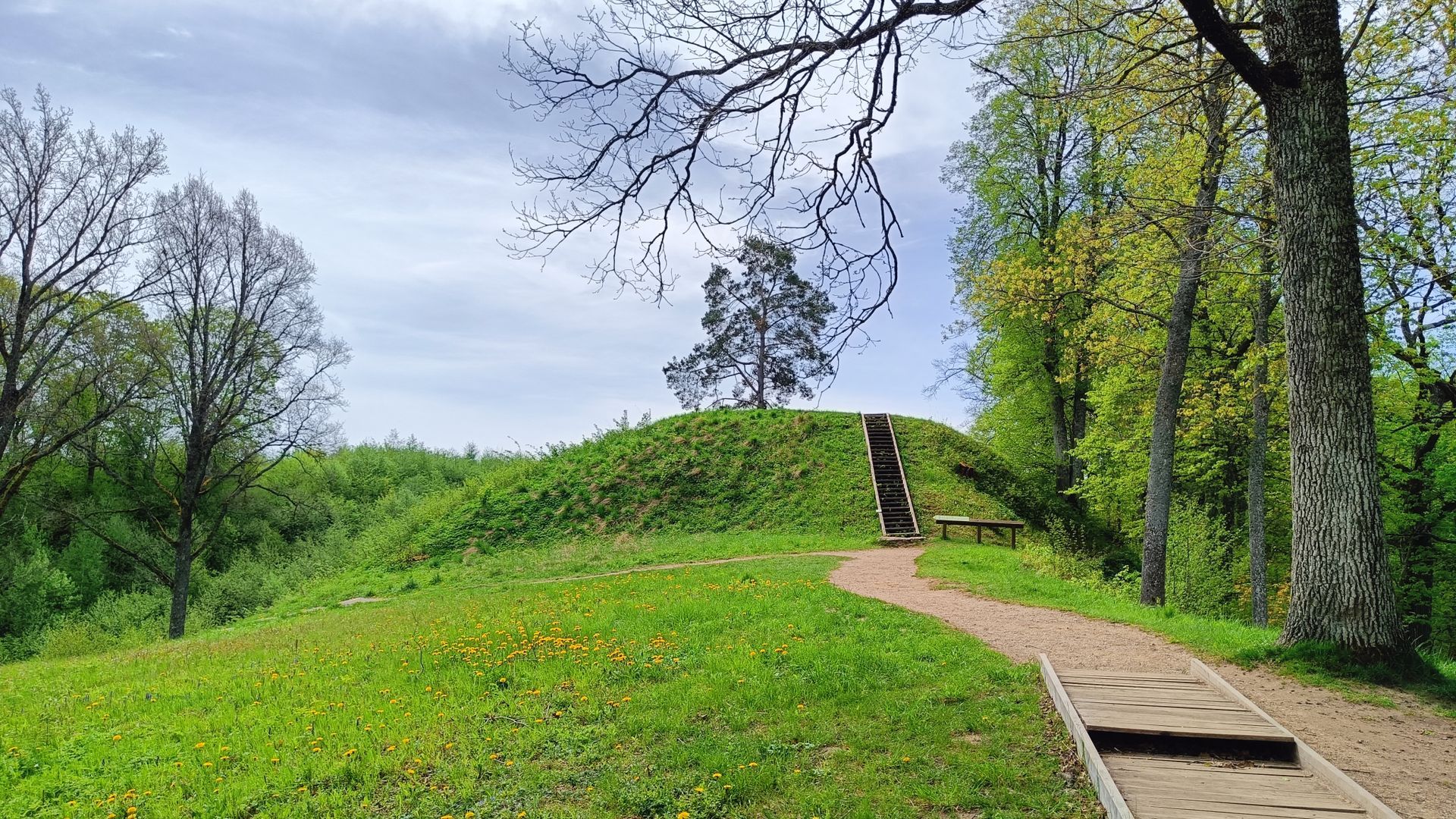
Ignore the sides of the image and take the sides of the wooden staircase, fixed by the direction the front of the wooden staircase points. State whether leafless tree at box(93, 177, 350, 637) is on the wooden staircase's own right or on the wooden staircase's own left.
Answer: on the wooden staircase's own right

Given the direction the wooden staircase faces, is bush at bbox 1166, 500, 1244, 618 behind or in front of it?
in front

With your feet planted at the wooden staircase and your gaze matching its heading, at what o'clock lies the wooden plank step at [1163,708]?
The wooden plank step is roughly at 12 o'clock from the wooden staircase.

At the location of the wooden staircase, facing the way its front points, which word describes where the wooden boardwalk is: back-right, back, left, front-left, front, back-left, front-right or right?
front

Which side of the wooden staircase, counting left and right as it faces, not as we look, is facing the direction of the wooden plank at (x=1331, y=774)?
front

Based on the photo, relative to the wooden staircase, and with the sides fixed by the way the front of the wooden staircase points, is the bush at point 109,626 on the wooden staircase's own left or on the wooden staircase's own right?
on the wooden staircase's own right

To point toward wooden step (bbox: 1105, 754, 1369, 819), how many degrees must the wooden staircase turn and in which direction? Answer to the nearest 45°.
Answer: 0° — it already faces it

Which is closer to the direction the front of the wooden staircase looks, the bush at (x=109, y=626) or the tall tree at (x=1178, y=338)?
the tall tree

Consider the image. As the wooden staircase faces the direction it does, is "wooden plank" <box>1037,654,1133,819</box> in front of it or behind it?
in front

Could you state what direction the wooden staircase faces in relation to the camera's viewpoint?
facing the viewer
